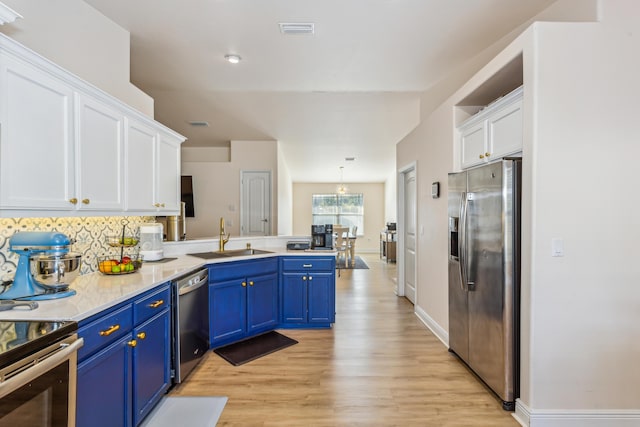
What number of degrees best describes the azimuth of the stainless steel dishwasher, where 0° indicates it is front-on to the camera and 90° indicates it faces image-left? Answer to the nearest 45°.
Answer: approximately 315°

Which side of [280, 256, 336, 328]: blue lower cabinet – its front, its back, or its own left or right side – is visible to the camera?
front

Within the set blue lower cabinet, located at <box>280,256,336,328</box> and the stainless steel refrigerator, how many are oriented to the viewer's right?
0

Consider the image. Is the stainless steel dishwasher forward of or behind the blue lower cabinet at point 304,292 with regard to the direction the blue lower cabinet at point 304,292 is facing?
forward

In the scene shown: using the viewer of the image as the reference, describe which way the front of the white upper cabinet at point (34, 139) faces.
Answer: facing the viewer and to the right of the viewer

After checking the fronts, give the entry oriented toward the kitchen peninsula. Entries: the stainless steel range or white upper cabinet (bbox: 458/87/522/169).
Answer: the white upper cabinet

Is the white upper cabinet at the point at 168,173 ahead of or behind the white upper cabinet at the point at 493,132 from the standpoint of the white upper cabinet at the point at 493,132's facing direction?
ahead
